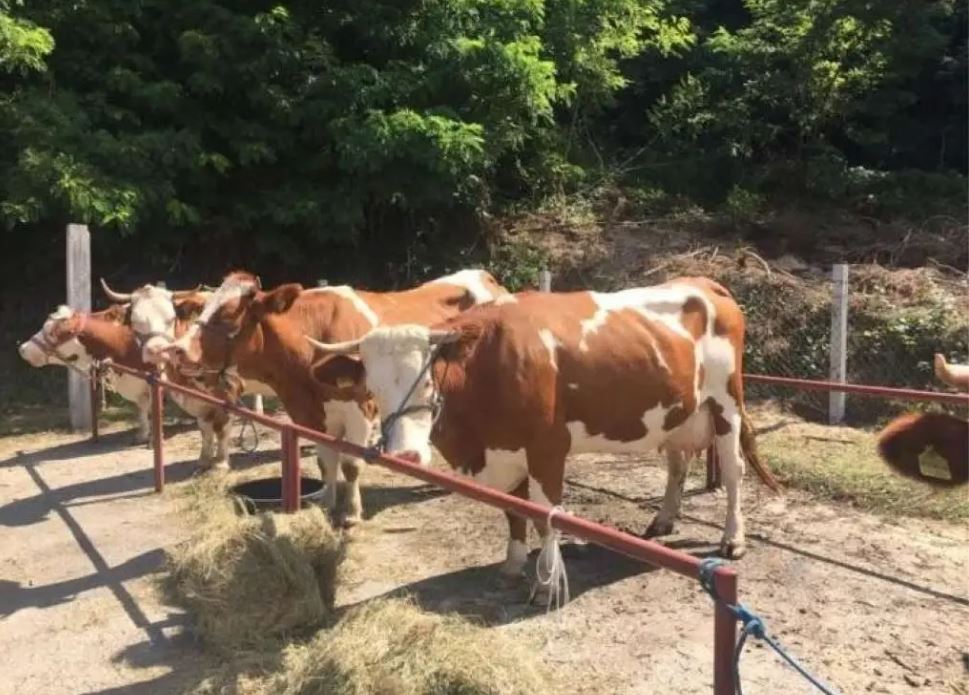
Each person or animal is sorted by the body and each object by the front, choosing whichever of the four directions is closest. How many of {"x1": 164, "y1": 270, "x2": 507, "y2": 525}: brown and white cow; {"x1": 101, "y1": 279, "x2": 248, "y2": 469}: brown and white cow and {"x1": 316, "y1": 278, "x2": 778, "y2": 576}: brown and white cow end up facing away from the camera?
0

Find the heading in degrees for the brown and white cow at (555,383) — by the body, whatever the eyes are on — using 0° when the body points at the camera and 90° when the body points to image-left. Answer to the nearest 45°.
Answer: approximately 45°

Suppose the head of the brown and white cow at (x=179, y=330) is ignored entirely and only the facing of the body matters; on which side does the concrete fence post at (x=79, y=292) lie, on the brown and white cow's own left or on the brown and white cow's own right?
on the brown and white cow's own right

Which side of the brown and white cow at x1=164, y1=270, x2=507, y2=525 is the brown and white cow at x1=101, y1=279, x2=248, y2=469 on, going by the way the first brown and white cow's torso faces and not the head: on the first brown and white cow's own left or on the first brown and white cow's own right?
on the first brown and white cow's own right

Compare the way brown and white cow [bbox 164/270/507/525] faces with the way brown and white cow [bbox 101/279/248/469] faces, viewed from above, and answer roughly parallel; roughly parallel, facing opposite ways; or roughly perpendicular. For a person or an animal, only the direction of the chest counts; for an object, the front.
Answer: roughly parallel

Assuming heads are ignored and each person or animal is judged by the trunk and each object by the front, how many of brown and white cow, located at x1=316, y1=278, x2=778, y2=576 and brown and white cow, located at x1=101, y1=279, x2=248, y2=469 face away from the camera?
0

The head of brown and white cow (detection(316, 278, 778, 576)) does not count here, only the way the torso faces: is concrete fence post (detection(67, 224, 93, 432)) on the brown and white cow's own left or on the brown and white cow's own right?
on the brown and white cow's own right

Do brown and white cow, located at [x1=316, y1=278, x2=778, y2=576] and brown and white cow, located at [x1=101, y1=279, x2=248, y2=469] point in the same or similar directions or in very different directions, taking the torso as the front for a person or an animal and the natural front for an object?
same or similar directions

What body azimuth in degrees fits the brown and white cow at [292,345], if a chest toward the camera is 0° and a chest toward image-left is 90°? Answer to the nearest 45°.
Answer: approximately 45°

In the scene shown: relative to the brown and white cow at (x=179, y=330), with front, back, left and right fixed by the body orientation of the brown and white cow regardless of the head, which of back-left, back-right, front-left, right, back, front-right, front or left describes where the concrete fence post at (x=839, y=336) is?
back-left

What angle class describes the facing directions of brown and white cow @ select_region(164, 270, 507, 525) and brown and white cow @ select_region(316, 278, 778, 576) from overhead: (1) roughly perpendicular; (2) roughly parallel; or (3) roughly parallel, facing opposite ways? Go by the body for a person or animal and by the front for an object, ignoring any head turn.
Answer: roughly parallel
